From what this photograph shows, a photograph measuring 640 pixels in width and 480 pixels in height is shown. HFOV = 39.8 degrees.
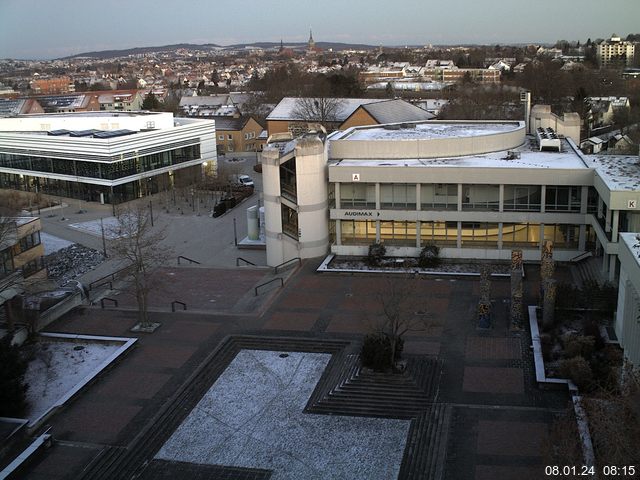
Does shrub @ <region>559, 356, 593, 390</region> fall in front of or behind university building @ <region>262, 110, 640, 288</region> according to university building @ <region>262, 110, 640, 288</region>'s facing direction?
in front

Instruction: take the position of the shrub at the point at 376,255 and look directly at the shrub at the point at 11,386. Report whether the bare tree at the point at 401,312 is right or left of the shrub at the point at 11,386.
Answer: left

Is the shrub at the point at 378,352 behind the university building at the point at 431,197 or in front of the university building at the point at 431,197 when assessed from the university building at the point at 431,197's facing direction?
in front

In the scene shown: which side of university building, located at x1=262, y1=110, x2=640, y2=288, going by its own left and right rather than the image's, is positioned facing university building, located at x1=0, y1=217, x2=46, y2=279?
right
